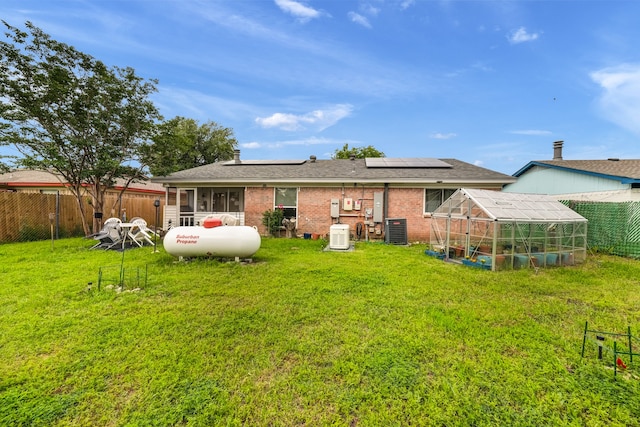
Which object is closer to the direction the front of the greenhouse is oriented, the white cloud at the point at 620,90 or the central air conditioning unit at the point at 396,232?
the central air conditioning unit

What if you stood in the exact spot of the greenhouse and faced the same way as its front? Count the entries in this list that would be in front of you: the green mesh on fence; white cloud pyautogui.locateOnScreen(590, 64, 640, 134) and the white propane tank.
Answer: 1

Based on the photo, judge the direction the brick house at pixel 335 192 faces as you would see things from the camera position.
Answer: facing away from the viewer

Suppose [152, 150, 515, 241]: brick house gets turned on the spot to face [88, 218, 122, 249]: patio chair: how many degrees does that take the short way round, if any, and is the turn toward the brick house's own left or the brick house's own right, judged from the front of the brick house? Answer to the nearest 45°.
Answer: approximately 90° to the brick house's own left

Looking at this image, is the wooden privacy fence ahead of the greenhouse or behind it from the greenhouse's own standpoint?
ahead

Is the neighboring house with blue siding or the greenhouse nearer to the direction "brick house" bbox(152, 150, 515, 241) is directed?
the neighboring house with blue siding

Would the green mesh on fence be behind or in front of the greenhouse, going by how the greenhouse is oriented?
behind

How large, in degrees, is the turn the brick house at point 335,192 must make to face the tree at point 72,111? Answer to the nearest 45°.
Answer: approximately 90° to its left
